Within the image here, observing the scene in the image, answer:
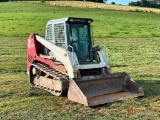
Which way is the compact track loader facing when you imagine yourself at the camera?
facing the viewer and to the right of the viewer
